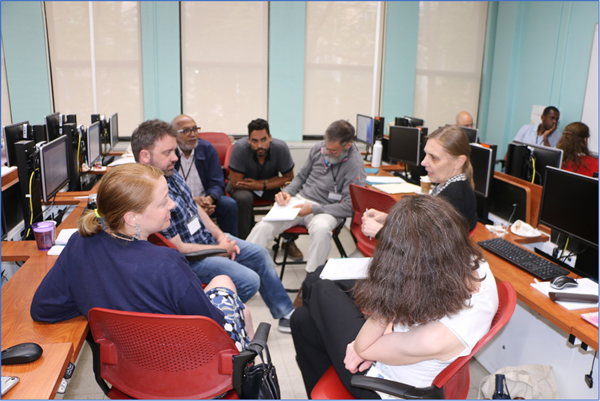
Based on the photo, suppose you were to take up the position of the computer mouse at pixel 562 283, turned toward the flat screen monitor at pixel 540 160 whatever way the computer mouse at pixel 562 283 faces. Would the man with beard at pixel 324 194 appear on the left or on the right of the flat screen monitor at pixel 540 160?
left

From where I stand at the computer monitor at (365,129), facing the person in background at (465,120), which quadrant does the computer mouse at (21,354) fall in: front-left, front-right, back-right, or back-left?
back-right

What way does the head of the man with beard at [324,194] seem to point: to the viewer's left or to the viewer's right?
to the viewer's left

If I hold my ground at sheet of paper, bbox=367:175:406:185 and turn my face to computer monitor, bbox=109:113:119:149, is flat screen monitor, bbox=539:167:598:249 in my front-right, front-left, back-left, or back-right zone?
back-left

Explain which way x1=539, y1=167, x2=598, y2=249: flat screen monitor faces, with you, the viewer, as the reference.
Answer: facing the viewer and to the left of the viewer

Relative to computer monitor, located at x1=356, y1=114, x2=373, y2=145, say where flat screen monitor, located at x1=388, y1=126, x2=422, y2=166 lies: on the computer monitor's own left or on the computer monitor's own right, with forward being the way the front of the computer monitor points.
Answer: on the computer monitor's own left

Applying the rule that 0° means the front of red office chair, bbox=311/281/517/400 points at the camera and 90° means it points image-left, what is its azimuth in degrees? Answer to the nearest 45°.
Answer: approximately 90°
